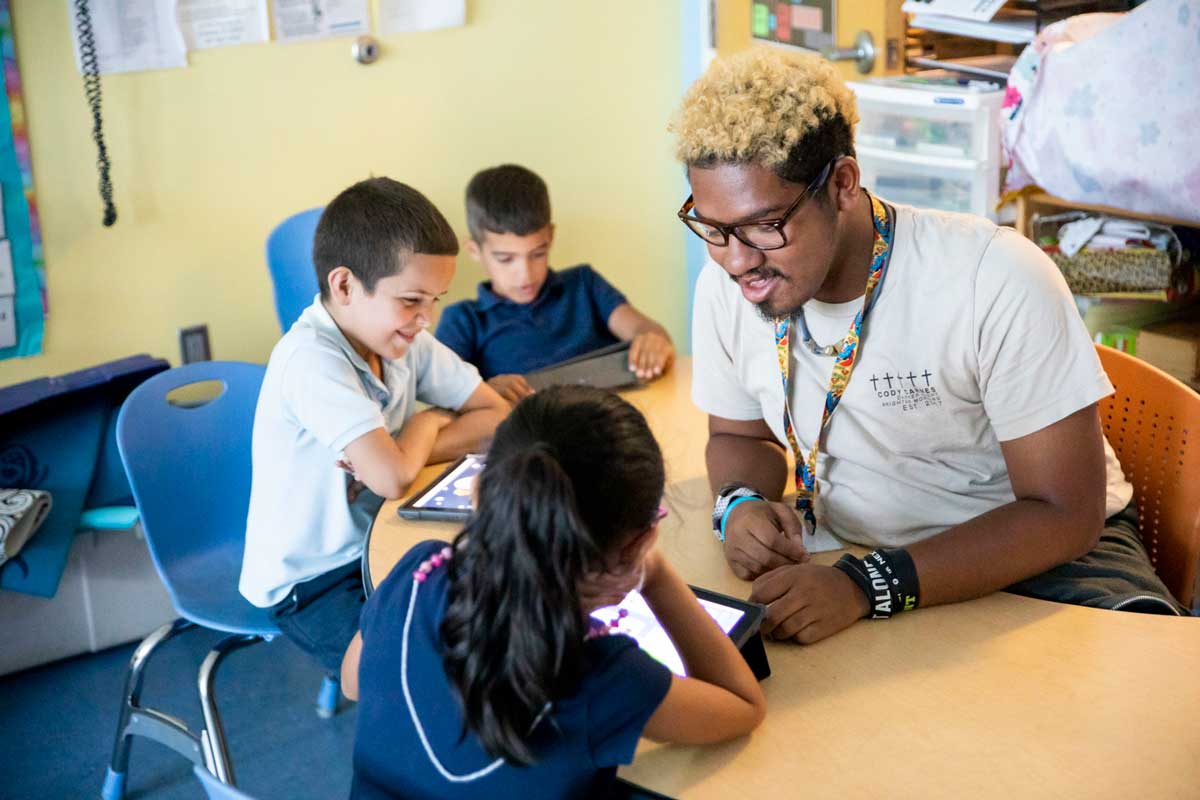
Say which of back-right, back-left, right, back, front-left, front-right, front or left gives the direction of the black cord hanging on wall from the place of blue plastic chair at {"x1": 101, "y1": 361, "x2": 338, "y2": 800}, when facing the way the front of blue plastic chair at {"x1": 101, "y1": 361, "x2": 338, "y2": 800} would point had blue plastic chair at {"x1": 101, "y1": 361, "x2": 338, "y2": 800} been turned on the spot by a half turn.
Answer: back-right

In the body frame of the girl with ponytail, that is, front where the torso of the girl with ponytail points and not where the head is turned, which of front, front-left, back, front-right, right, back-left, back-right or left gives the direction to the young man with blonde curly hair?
front

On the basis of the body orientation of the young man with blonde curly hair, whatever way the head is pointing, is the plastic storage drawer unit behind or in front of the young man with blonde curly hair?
behind

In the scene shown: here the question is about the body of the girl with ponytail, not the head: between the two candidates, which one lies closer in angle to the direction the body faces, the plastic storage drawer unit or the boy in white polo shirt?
the plastic storage drawer unit

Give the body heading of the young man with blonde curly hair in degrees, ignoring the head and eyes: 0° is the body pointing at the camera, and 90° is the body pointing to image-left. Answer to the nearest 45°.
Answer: approximately 45°

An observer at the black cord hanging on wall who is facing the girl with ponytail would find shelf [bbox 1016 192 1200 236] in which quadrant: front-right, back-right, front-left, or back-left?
front-left

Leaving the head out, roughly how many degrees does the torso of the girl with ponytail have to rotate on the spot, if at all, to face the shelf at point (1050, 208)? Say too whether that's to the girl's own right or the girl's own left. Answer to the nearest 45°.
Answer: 0° — they already face it

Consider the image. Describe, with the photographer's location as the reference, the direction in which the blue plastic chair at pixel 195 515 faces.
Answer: facing away from the viewer and to the right of the viewer

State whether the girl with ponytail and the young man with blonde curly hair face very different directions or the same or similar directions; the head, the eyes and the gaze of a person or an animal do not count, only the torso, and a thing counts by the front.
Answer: very different directions

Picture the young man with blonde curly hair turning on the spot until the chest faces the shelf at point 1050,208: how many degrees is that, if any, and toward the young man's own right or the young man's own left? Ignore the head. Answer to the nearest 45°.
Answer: approximately 135° to the young man's own right

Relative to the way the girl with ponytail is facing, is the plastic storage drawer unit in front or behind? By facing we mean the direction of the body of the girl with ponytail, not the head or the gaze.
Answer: in front

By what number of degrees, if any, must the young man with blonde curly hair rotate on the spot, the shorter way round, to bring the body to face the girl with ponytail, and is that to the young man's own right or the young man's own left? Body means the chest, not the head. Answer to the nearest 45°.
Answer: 0° — they already face them

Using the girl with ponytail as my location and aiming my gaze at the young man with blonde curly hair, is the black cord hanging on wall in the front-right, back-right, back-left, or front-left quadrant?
front-left
